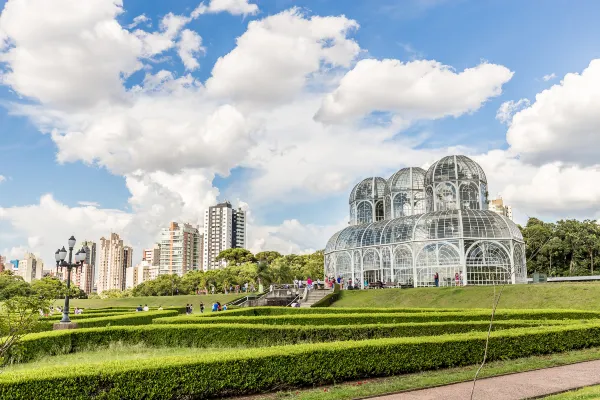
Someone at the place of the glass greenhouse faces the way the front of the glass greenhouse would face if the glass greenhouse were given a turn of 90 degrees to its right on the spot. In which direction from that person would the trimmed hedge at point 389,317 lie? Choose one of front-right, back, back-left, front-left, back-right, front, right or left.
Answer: back-left

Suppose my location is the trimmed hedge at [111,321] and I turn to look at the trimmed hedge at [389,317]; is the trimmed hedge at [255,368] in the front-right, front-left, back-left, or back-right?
front-right

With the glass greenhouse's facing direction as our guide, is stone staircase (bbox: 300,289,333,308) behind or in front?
in front

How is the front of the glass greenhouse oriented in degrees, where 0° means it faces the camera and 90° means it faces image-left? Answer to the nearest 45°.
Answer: approximately 45°

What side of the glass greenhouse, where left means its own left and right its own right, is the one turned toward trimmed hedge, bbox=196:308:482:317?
front

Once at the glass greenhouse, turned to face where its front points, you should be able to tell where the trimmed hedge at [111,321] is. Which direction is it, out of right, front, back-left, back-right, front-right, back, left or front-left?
front

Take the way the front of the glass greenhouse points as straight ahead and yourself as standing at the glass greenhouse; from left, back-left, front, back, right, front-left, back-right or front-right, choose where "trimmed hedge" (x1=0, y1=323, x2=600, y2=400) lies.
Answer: front-left

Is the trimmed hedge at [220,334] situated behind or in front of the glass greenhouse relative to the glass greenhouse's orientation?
in front
